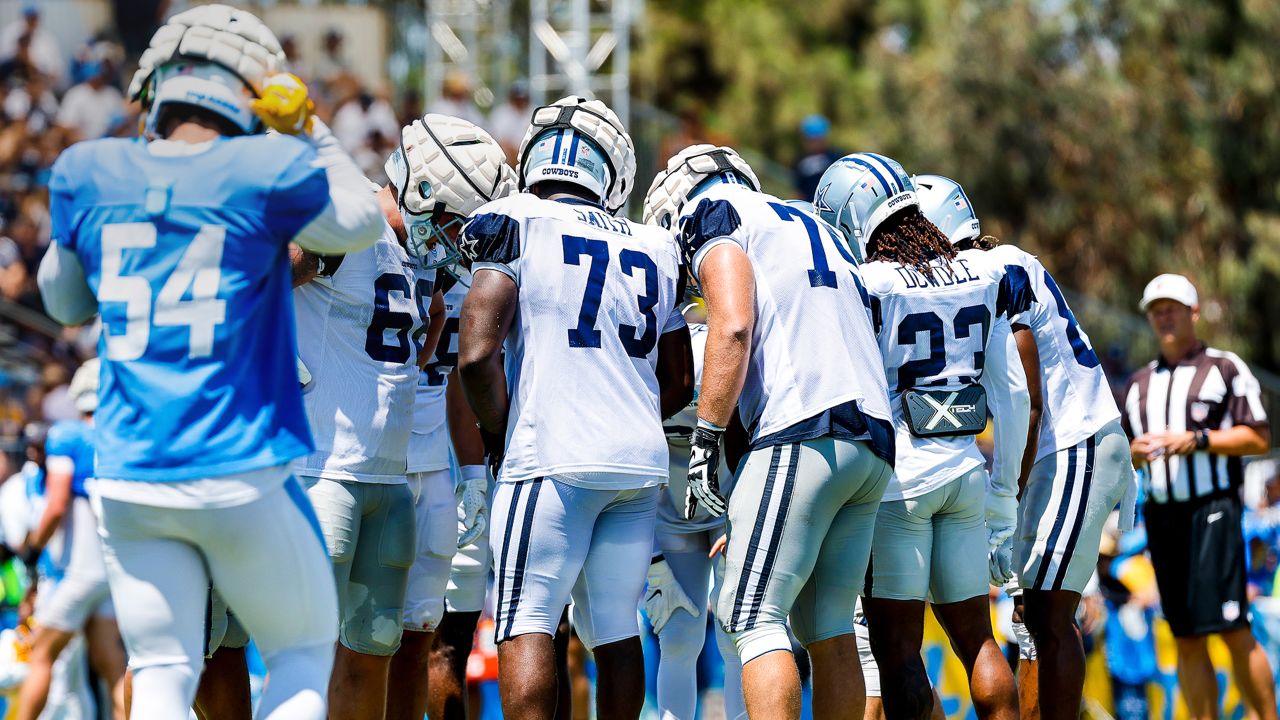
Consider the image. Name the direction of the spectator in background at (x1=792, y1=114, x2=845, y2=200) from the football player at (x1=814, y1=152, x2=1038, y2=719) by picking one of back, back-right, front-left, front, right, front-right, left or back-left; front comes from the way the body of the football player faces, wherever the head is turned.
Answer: front-right

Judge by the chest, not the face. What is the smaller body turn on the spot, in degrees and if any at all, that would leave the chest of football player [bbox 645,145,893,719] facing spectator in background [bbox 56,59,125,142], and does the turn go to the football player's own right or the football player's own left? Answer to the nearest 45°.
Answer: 0° — they already face them

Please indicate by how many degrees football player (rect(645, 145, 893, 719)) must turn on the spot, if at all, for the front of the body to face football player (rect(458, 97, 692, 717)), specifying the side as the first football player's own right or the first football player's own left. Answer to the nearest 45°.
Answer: approximately 45° to the first football player's own left

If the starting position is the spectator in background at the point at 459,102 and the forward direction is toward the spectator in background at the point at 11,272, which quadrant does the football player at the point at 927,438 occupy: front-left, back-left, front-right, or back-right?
front-left

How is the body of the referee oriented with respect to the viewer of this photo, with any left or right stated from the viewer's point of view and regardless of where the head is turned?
facing the viewer and to the left of the viewer

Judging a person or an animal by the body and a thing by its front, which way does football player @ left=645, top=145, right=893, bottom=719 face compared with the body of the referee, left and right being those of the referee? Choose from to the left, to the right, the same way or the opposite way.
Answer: to the right

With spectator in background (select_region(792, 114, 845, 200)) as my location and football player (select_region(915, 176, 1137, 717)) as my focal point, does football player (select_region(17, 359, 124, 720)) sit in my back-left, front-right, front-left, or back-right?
front-right

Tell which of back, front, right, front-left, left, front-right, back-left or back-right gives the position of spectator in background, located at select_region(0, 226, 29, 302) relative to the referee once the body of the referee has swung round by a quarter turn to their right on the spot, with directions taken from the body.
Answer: front-left

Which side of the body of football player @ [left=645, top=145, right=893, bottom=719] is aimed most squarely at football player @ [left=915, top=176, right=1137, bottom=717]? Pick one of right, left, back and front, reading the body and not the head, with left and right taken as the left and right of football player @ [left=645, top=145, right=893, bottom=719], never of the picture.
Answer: right

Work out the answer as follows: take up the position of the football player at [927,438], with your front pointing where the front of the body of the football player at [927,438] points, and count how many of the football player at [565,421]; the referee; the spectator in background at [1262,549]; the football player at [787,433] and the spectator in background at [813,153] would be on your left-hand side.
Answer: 2

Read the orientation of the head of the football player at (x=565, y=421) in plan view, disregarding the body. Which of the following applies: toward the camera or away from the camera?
away from the camera

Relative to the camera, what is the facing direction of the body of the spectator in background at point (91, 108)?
toward the camera

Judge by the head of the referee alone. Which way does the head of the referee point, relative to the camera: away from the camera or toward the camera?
toward the camera

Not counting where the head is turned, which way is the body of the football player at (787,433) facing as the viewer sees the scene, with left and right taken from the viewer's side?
facing away from the viewer and to the left of the viewer

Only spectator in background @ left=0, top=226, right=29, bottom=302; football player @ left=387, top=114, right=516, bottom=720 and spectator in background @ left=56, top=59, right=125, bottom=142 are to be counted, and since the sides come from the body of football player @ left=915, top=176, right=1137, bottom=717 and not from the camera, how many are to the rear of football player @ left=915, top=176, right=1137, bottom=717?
0
